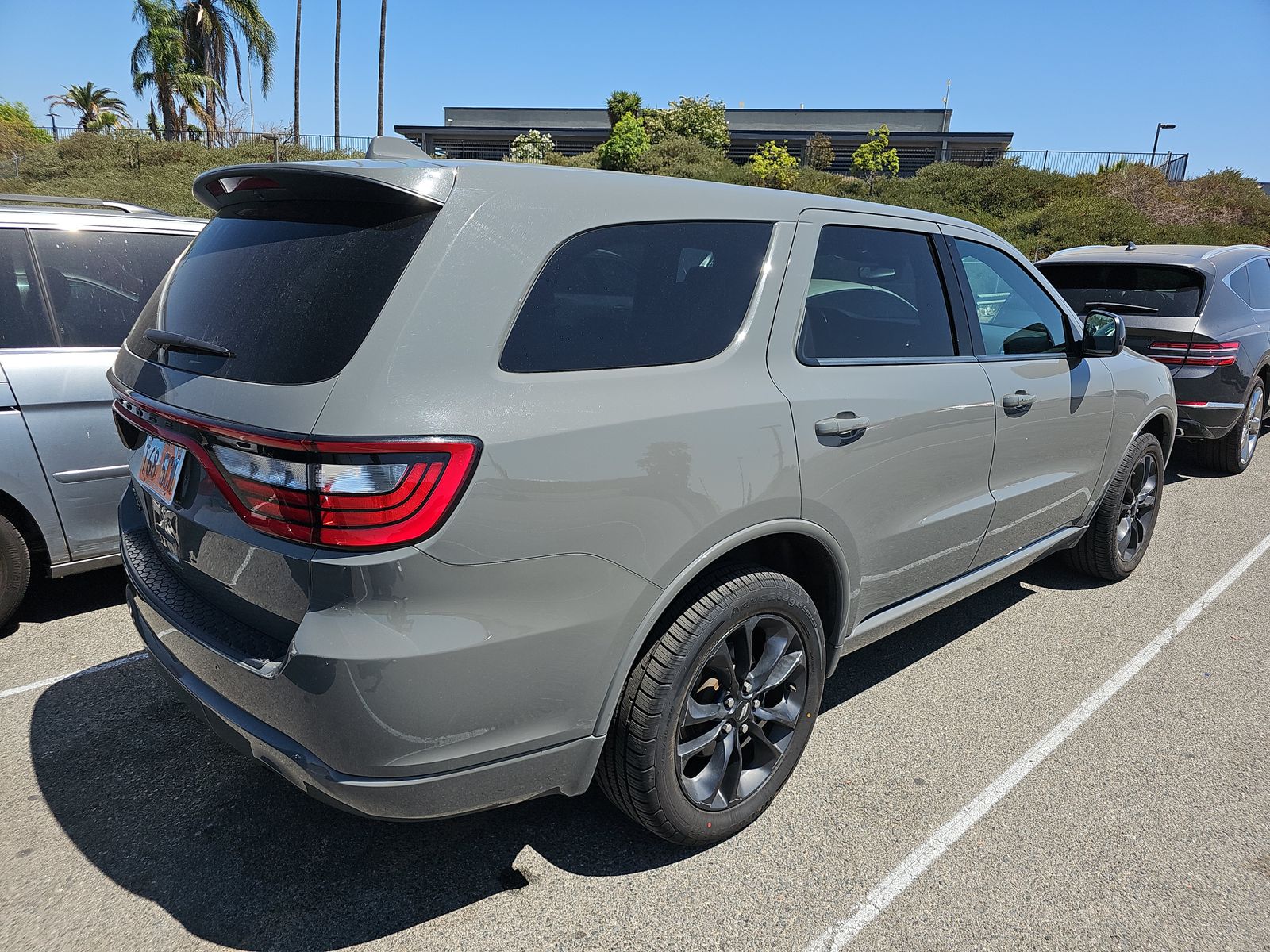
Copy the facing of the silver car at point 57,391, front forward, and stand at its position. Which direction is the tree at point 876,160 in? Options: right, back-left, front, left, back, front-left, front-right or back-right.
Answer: front-left

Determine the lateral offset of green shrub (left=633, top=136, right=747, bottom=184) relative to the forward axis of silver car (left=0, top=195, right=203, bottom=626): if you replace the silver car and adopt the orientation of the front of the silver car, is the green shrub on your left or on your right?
on your left

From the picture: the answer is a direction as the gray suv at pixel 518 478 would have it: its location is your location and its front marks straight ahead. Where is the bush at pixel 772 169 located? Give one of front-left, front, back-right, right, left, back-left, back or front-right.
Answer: front-left

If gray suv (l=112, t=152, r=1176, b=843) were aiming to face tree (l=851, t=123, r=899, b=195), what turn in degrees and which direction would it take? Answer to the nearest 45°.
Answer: approximately 45° to its left

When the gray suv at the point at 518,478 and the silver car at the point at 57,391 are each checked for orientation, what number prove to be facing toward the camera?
0

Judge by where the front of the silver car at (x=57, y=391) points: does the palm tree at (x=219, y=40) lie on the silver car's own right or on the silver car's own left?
on the silver car's own left

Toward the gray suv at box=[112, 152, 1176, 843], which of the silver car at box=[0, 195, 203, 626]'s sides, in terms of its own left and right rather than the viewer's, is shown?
right

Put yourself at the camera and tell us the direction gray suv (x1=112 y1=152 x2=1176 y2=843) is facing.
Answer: facing away from the viewer and to the right of the viewer

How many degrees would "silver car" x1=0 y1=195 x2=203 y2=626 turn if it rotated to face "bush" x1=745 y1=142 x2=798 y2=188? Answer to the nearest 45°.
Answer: approximately 45° to its left

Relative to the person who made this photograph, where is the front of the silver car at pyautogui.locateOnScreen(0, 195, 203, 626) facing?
facing to the right of the viewer

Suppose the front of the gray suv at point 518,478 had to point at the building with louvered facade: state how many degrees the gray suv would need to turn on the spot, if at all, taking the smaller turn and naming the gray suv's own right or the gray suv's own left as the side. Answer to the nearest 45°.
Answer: approximately 45° to the gray suv's own left

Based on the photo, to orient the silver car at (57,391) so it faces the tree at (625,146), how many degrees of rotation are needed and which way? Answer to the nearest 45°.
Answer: approximately 45° to its left
